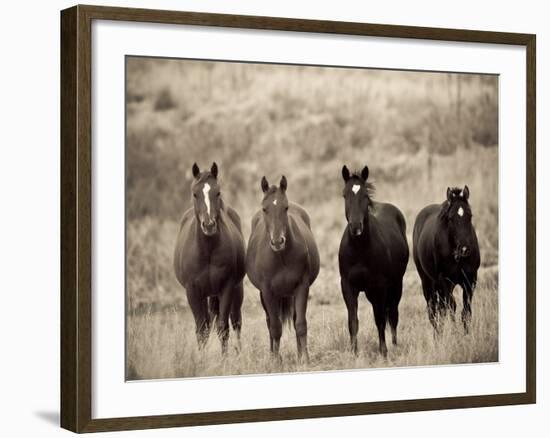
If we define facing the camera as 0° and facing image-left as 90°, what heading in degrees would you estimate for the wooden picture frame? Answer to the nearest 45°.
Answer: approximately 315°
